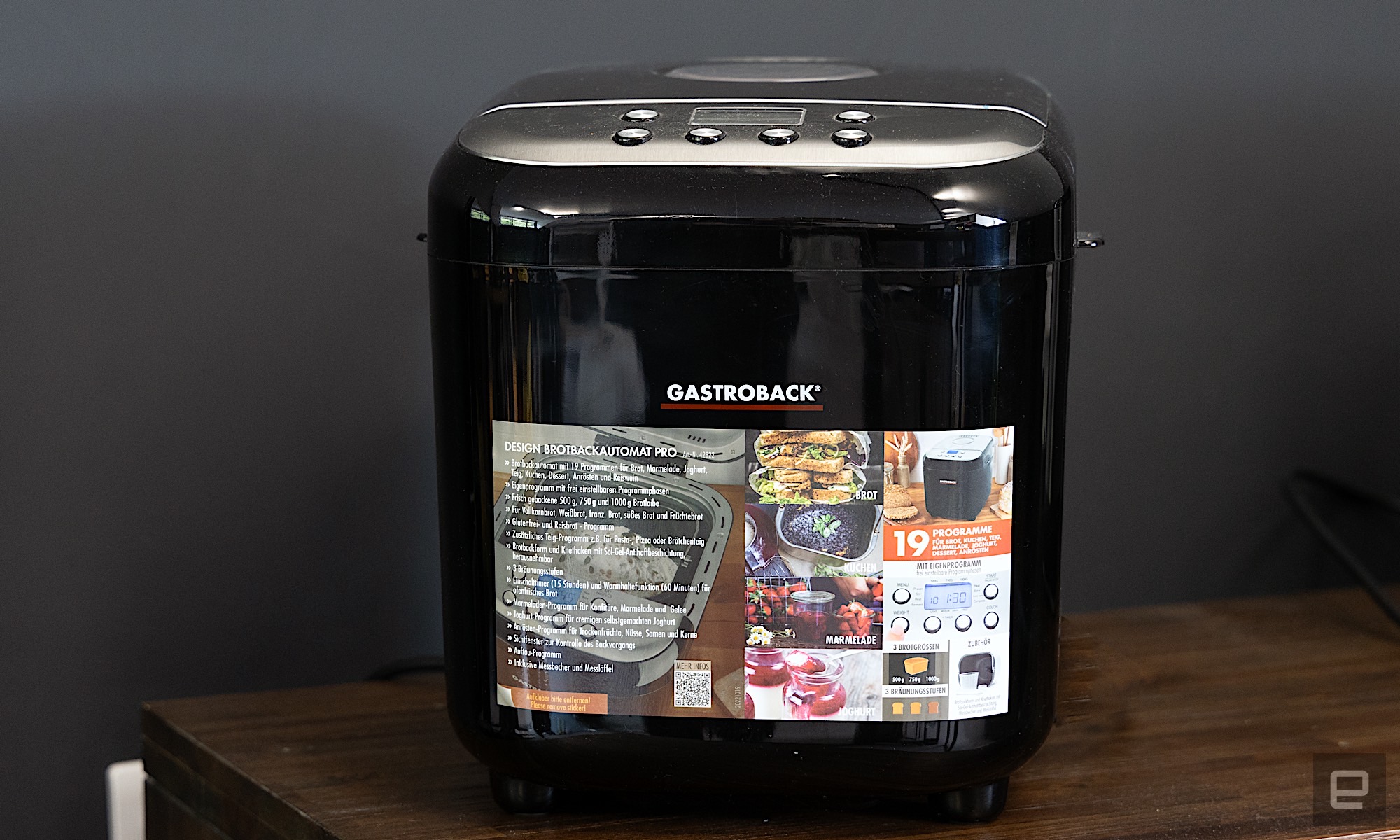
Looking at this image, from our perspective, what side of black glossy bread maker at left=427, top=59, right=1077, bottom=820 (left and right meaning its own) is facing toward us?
front
